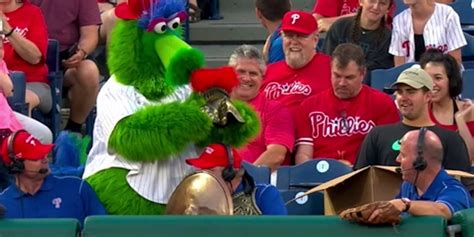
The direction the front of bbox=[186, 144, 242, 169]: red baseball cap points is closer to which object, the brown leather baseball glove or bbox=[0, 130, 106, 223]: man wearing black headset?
the man wearing black headset

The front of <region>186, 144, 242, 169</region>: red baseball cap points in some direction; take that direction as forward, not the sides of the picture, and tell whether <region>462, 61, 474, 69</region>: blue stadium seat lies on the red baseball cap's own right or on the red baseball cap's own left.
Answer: on the red baseball cap's own right

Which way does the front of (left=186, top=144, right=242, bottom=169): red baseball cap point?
to the viewer's left

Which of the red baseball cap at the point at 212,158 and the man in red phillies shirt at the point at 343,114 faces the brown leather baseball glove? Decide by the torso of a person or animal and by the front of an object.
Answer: the man in red phillies shirt

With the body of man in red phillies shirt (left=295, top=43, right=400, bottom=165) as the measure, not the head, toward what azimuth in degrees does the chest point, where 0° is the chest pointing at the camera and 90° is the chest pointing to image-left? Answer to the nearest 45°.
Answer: approximately 0°

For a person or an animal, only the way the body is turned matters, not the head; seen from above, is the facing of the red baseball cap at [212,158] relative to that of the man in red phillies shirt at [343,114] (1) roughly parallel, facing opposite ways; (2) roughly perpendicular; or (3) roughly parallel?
roughly perpendicular

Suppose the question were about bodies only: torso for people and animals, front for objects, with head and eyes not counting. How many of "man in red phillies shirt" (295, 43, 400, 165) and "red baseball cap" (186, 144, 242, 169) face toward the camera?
1

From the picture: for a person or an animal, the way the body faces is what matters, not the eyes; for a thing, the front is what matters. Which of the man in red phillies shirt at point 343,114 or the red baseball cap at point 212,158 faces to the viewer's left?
the red baseball cap

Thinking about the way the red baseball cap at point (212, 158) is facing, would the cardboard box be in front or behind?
behind

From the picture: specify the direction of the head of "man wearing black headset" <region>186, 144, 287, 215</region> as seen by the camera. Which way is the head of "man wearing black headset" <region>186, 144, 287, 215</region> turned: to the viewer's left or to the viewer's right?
to the viewer's left

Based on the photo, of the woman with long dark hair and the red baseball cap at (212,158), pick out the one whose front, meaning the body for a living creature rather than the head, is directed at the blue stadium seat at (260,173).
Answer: the woman with long dark hair
